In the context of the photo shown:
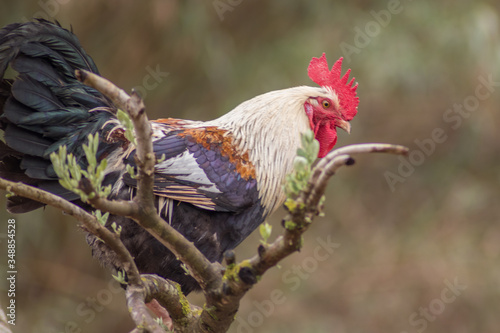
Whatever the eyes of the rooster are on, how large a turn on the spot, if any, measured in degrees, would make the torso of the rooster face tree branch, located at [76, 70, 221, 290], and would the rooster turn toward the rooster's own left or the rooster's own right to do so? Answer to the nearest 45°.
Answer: approximately 90° to the rooster's own right

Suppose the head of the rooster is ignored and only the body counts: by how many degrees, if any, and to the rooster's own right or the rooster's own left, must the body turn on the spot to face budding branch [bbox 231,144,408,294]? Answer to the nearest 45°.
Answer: approximately 45° to the rooster's own right

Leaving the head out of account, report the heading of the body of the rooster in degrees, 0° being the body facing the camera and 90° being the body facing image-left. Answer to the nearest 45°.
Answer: approximately 270°

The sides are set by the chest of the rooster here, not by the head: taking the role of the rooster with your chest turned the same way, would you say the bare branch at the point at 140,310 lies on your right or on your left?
on your right
